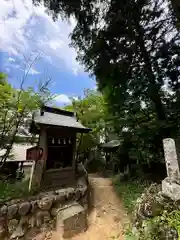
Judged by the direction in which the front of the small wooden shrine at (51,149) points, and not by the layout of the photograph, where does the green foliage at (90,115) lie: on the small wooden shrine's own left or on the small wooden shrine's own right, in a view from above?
on the small wooden shrine's own left

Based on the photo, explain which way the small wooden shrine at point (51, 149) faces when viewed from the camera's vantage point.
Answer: facing the viewer and to the right of the viewer

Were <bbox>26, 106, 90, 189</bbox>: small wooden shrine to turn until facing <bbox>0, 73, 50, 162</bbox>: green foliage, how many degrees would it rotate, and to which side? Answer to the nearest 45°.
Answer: approximately 90° to its right
